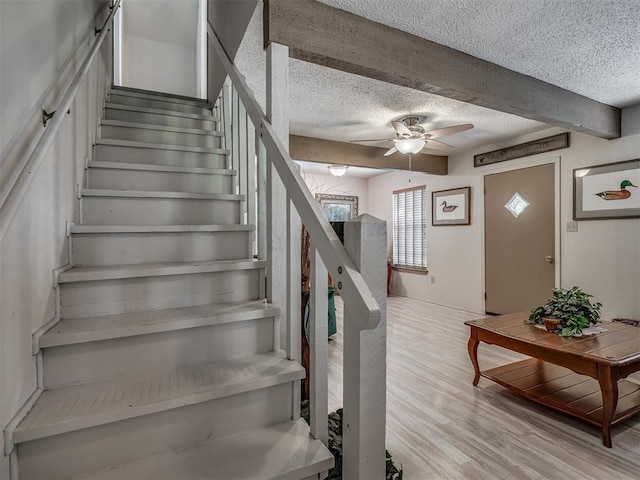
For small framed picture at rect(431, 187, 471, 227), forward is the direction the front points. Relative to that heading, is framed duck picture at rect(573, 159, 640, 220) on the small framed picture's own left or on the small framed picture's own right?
on the small framed picture's own left

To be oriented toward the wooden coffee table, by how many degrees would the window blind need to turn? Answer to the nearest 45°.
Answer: approximately 45° to its left

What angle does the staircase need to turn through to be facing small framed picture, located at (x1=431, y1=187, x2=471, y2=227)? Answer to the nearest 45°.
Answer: approximately 135° to its left

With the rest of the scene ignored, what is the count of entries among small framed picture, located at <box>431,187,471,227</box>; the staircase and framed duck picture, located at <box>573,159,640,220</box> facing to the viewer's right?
0

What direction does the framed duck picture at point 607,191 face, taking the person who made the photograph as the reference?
facing the viewer and to the left of the viewer

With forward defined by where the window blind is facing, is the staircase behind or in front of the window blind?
in front

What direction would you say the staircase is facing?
toward the camera

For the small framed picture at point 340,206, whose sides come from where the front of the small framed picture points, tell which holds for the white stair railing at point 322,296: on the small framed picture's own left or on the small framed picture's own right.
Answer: on the small framed picture's own right

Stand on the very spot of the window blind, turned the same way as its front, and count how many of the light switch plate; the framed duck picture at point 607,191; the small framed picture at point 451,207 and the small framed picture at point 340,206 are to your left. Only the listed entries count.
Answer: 3

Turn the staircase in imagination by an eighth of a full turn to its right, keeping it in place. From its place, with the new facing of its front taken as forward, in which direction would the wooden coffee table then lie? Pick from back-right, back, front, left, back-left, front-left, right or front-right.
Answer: back-left

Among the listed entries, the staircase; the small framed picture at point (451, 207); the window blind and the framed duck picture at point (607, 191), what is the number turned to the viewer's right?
0

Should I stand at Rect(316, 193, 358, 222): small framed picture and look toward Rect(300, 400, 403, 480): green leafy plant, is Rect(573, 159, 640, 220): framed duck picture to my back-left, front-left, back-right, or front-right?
front-left
